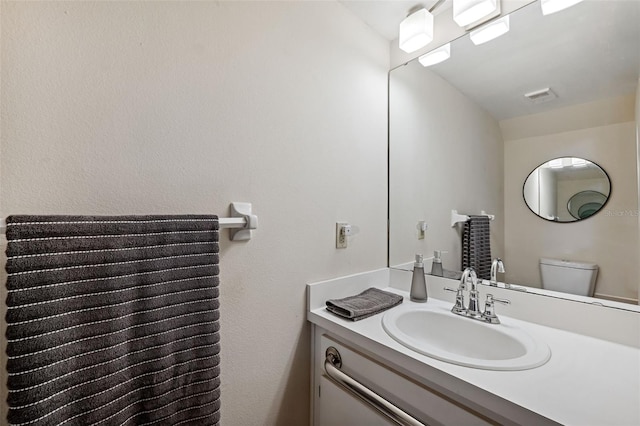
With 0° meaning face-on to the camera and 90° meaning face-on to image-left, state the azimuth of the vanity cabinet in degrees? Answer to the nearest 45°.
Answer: approximately 45°

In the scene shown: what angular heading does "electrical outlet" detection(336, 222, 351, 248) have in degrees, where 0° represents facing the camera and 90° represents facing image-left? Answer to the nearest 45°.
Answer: approximately 315°

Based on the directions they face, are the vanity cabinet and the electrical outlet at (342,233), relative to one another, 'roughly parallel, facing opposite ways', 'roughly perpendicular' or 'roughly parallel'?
roughly perpendicular

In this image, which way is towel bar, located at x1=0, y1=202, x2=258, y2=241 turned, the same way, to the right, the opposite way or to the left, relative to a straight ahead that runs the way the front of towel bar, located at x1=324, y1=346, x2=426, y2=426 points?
to the left
